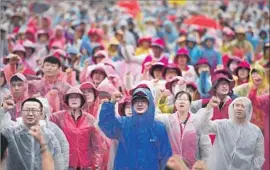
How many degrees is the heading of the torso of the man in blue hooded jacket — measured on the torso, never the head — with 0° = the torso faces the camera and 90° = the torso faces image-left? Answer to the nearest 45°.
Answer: approximately 0°

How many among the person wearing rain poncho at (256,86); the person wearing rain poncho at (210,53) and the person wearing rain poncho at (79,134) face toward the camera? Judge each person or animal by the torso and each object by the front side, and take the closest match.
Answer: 3

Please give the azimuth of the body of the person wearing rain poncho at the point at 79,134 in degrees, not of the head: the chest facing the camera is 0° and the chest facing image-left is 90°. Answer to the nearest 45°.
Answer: approximately 0°

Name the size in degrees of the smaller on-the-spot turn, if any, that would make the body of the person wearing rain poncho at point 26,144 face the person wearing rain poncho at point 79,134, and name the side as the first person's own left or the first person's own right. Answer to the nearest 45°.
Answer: approximately 135° to the first person's own left

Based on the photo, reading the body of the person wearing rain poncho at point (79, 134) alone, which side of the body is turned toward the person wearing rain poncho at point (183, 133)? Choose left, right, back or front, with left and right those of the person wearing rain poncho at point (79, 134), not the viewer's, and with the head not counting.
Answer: left

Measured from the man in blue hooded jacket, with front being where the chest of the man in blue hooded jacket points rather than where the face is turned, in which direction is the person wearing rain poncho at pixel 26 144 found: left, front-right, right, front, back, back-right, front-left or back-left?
right
